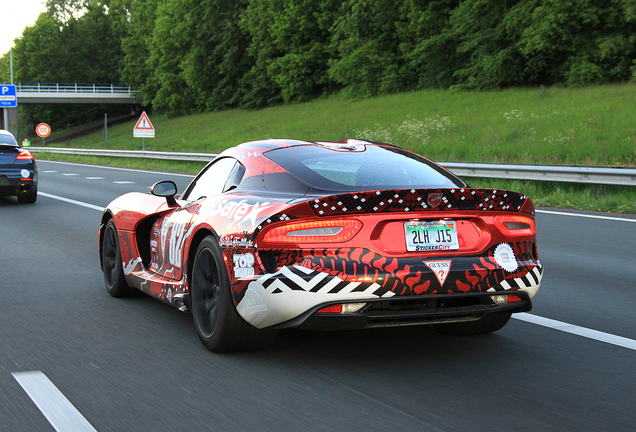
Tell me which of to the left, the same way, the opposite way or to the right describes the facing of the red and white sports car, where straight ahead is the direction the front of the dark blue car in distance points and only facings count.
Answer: the same way

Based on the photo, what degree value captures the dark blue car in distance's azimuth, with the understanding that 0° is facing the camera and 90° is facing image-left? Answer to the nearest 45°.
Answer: approximately 180°

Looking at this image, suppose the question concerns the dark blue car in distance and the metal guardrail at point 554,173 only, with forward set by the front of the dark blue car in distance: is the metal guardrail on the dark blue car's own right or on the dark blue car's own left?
on the dark blue car's own right

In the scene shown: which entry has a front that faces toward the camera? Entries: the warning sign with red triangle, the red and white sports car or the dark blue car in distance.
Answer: the warning sign with red triangle

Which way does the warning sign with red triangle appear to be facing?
toward the camera

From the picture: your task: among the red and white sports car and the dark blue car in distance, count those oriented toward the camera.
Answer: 0

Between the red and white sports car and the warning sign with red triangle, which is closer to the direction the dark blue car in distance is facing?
the warning sign with red triangle

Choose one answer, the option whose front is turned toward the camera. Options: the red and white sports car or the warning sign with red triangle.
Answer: the warning sign with red triangle

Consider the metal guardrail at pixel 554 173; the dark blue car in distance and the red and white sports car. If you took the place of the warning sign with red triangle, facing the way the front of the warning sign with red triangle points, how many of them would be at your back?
0

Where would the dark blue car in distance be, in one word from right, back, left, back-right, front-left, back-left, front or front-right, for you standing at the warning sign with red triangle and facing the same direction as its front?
front

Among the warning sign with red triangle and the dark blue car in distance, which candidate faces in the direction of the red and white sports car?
the warning sign with red triangle

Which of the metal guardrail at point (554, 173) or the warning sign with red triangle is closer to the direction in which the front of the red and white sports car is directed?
the warning sign with red triangle

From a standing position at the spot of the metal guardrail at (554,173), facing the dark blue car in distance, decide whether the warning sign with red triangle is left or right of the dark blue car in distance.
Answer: right

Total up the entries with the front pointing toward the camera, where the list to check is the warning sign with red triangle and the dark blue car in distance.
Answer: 1

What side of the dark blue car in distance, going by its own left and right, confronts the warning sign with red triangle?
front

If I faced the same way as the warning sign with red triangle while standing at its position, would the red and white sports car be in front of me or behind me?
in front

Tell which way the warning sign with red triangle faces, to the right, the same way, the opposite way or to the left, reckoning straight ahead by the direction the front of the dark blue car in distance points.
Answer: the opposite way

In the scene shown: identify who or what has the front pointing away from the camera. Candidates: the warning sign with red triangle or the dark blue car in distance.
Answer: the dark blue car in distance

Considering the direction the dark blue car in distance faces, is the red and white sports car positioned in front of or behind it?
behind

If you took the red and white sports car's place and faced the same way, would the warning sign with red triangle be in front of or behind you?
in front

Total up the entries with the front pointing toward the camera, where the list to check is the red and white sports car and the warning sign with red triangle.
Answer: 1
